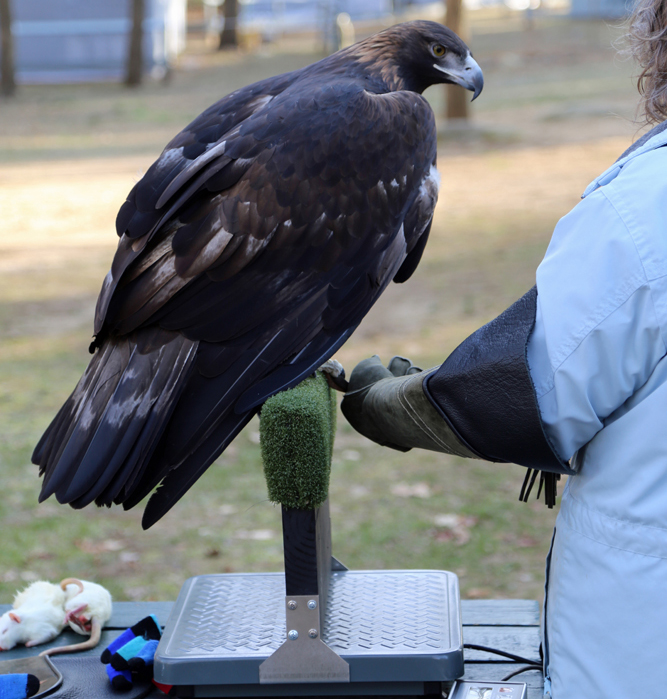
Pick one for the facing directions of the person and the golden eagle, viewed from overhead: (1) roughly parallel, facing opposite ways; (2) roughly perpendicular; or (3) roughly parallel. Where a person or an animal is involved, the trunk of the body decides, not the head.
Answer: roughly perpendicular

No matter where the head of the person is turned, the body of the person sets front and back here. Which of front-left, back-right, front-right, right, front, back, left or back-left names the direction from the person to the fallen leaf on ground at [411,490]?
front-right

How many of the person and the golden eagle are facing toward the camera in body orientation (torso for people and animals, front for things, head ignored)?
0

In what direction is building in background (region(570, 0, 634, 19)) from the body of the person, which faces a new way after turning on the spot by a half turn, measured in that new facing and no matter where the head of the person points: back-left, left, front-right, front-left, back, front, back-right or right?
back-left

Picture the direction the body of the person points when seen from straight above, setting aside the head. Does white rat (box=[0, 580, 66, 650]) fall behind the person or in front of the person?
in front

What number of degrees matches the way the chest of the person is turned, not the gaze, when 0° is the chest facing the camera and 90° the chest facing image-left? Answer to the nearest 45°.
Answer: approximately 135°

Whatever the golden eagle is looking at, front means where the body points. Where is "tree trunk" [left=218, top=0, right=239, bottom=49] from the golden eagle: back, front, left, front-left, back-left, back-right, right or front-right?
front-left

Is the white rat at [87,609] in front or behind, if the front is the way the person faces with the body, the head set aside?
in front

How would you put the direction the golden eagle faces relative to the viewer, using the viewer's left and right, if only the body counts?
facing away from the viewer and to the right of the viewer

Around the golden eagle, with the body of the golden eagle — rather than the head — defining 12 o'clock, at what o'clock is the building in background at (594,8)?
The building in background is roughly at 11 o'clock from the golden eagle.

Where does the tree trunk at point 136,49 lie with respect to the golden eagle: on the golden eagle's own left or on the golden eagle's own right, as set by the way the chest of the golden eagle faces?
on the golden eagle's own left
